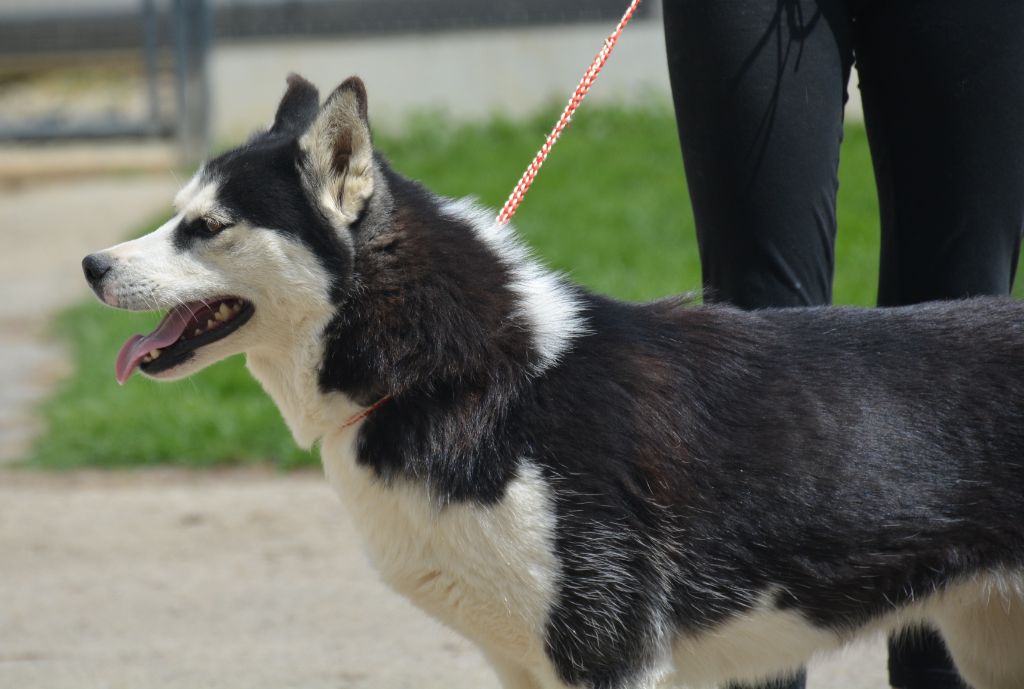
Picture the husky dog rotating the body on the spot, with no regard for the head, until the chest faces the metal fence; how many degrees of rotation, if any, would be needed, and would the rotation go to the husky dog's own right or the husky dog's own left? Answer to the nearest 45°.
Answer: approximately 90° to the husky dog's own right

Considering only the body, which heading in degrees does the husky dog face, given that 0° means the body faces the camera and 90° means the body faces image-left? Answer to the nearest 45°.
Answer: approximately 90°
